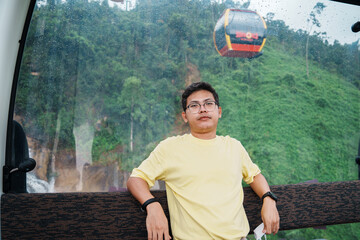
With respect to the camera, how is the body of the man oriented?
toward the camera

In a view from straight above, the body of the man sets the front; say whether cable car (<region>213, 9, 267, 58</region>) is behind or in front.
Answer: behind
